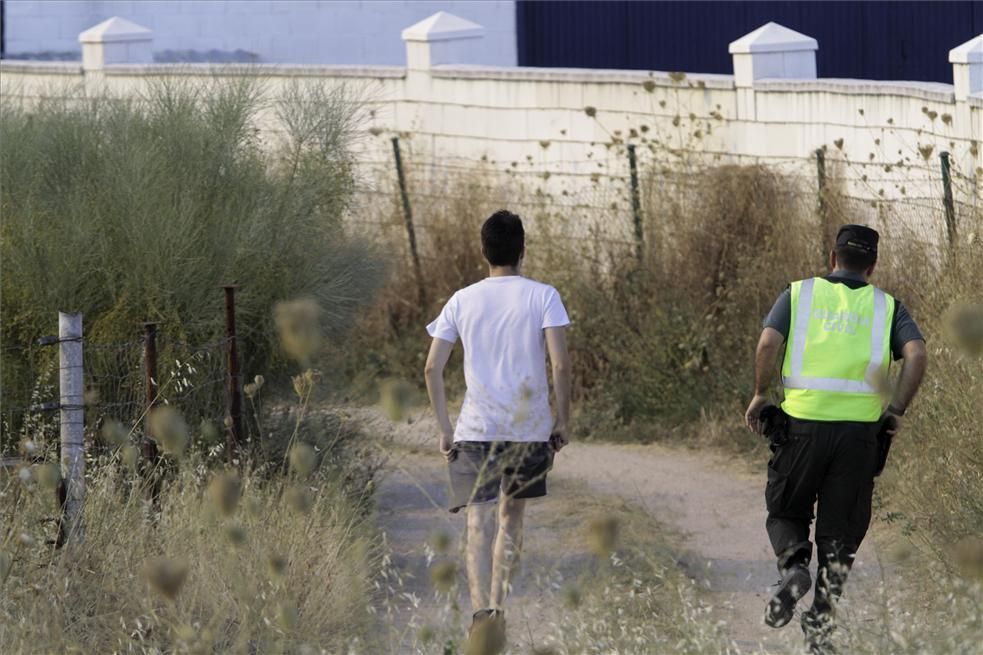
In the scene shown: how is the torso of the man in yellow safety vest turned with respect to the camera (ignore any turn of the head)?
away from the camera

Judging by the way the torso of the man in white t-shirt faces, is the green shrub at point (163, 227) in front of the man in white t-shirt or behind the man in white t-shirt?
in front

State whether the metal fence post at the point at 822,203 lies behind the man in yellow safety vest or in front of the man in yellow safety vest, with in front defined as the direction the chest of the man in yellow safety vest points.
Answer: in front

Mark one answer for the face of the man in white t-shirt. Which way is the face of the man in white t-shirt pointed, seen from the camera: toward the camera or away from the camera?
away from the camera

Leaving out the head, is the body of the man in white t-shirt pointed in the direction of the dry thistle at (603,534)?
no

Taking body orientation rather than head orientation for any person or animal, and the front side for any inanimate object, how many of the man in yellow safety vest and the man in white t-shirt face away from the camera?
2

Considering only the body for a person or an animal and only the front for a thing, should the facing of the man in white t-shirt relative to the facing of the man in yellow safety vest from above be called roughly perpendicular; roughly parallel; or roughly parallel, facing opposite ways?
roughly parallel

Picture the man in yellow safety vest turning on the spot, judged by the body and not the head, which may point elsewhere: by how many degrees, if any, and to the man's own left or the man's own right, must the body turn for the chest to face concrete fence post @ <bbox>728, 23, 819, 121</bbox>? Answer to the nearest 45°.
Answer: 0° — they already face it

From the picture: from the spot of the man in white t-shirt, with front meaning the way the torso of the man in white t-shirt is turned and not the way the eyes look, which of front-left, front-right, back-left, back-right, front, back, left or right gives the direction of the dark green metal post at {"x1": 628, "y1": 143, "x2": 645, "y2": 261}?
front

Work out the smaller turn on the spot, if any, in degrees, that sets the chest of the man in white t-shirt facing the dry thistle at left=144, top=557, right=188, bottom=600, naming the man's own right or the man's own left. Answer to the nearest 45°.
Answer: approximately 180°

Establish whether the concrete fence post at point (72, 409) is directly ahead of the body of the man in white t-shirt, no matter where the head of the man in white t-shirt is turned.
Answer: no

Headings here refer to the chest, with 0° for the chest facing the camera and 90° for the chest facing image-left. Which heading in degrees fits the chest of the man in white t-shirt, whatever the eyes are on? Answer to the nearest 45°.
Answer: approximately 180°

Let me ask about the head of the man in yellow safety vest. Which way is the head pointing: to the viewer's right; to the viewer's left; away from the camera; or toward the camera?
away from the camera
